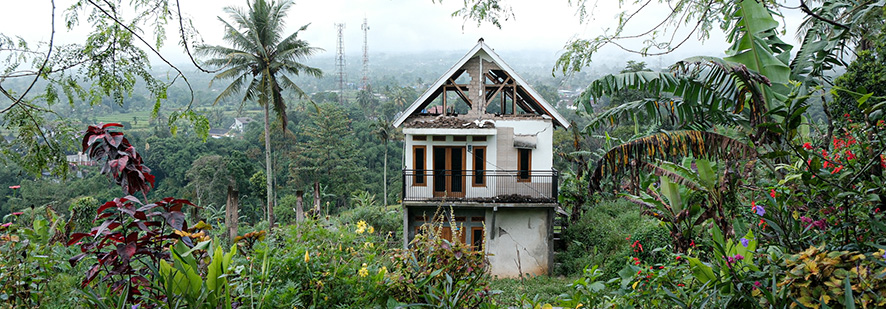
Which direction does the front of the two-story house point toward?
toward the camera

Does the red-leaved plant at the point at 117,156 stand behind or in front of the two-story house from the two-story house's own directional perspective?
in front

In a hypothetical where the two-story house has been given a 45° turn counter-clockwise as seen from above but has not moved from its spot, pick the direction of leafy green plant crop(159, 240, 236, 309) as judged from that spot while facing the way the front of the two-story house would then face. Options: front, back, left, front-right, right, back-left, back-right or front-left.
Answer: front-right

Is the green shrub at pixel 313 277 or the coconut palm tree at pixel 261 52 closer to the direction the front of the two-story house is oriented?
the green shrub

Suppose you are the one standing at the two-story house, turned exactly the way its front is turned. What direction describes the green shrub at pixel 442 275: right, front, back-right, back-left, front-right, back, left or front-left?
front

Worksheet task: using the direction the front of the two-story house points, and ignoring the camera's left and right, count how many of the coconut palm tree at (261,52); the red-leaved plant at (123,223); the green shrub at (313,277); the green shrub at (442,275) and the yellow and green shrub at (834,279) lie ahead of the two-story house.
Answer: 4

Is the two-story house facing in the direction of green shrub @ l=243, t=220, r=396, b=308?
yes

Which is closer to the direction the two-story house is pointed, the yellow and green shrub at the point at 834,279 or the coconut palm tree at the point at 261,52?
the yellow and green shrub

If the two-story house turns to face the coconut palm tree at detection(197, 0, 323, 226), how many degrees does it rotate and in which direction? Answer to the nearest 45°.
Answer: approximately 135° to its right

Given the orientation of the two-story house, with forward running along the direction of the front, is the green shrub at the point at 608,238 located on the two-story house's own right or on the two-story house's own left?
on the two-story house's own left

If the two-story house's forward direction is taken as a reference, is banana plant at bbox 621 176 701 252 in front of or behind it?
in front

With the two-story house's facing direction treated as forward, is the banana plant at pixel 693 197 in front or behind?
in front

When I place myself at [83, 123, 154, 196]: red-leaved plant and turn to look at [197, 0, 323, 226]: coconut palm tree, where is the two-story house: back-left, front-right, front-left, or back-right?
front-right

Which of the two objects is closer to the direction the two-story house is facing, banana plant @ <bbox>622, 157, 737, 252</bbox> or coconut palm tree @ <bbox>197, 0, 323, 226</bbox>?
the banana plant
